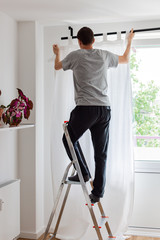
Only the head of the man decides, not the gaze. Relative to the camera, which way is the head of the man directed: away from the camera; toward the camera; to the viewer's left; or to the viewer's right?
away from the camera

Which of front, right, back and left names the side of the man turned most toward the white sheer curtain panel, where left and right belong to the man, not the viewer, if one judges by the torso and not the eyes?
front

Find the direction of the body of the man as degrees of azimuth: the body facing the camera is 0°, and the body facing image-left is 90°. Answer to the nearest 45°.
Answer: approximately 180°

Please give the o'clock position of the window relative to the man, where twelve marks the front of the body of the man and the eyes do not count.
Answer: The window is roughly at 1 o'clock from the man.
